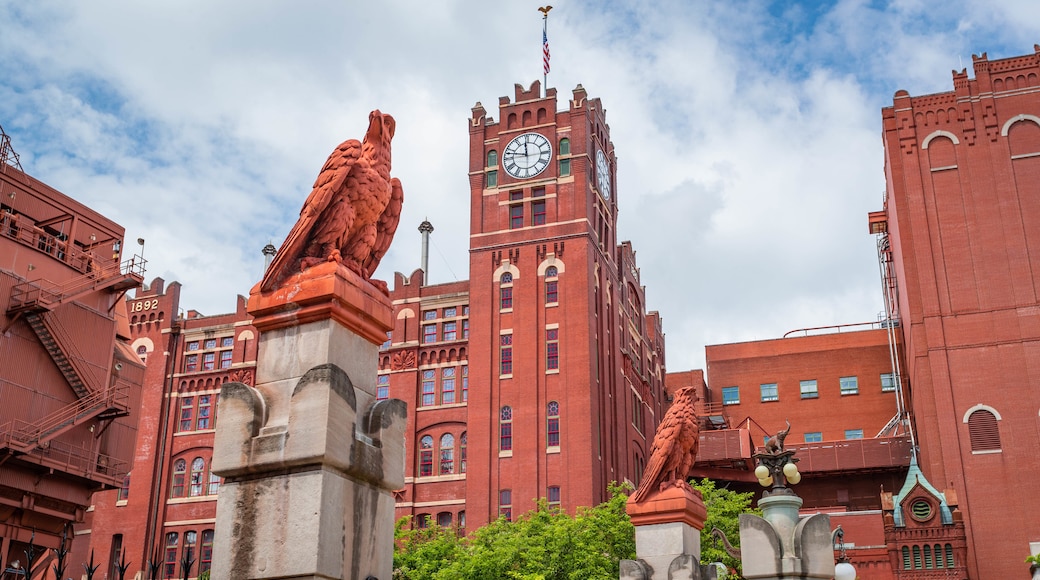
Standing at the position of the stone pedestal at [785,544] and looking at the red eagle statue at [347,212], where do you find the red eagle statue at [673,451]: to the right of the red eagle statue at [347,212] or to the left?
right

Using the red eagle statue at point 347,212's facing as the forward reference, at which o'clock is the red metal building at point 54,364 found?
The red metal building is roughly at 7 o'clock from the red eagle statue.

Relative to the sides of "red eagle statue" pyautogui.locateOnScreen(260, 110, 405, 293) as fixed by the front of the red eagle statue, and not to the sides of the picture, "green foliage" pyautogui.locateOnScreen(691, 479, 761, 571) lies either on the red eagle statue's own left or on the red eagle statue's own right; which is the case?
on the red eagle statue's own left

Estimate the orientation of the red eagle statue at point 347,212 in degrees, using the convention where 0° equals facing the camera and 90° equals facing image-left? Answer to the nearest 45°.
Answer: approximately 315°

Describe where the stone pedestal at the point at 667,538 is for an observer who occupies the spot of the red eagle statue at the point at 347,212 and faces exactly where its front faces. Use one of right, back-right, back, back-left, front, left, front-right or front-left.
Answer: left

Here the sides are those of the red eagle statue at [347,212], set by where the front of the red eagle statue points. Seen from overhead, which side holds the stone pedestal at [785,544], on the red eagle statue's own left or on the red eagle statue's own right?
on the red eagle statue's own left

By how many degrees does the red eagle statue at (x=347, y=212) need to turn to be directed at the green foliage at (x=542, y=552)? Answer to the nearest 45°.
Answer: approximately 135° to its left
